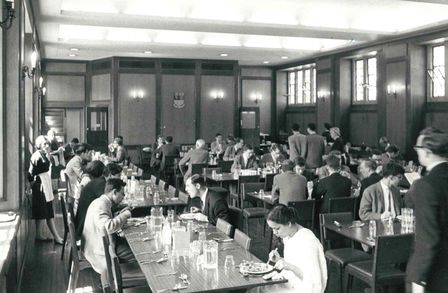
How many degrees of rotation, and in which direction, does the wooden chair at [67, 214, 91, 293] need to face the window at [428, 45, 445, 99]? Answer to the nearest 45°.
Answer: approximately 45° to its left

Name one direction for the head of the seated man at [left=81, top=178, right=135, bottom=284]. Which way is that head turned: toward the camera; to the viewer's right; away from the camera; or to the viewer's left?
to the viewer's right

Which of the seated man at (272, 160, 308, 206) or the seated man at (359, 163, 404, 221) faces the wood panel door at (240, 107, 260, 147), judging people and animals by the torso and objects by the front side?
the seated man at (272, 160, 308, 206)

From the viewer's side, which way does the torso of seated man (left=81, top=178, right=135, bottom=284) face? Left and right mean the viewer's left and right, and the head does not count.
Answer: facing to the right of the viewer

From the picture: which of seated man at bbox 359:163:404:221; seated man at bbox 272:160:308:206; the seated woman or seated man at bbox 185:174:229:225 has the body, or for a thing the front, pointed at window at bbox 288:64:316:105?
seated man at bbox 272:160:308:206

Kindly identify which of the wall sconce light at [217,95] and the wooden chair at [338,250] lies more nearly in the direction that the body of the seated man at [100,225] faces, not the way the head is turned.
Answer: the wooden chair

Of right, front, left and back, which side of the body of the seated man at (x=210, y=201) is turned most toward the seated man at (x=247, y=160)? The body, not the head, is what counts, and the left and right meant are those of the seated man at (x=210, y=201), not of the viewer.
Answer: right

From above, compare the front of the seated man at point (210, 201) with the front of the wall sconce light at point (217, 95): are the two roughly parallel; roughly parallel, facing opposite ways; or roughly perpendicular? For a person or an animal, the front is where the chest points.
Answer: roughly perpendicular

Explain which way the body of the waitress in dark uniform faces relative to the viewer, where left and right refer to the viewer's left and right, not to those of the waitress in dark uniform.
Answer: facing the viewer and to the right of the viewer

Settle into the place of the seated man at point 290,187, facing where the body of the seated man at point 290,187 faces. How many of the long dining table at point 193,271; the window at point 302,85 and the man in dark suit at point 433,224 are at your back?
2

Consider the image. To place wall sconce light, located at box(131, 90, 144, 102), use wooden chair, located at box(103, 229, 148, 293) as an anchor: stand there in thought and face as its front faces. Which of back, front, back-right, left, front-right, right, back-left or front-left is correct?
left

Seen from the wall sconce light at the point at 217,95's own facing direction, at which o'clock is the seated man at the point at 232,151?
The seated man is roughly at 12 o'clock from the wall sconce light.

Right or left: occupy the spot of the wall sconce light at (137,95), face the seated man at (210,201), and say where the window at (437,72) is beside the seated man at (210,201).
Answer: left

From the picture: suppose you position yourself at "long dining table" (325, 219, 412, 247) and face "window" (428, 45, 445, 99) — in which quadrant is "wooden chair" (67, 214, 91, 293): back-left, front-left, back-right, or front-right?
back-left

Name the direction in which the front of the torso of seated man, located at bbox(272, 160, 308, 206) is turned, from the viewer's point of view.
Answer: away from the camera

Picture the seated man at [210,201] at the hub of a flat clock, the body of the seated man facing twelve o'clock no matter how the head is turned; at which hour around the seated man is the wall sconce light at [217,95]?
The wall sconce light is roughly at 3 o'clock from the seated man.

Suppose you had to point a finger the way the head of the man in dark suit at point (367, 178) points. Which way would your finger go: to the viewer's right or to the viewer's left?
to the viewer's left

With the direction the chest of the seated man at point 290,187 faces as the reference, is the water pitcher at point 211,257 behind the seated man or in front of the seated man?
behind
